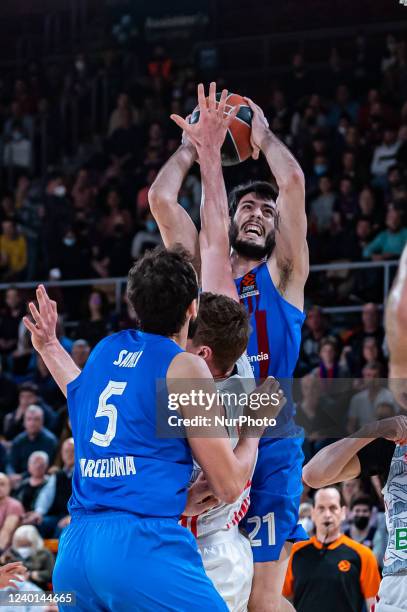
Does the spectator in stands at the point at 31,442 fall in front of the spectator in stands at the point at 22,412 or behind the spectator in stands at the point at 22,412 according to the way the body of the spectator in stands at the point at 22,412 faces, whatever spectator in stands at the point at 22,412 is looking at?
in front

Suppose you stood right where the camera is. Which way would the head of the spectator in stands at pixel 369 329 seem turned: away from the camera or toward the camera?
toward the camera

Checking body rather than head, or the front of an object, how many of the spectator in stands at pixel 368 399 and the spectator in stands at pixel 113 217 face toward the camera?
2

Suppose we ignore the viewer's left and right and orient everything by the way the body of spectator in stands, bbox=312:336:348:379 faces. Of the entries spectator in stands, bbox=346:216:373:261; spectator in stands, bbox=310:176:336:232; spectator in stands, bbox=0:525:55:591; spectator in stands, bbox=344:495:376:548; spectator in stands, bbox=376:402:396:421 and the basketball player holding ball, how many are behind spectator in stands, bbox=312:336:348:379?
2

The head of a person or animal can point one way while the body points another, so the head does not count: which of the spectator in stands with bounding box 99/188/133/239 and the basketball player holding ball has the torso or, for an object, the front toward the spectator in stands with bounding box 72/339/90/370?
the spectator in stands with bounding box 99/188/133/239

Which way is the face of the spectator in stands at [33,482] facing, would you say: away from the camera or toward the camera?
toward the camera

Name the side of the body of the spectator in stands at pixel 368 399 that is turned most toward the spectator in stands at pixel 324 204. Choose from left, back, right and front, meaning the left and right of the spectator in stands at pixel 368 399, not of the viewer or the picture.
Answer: back

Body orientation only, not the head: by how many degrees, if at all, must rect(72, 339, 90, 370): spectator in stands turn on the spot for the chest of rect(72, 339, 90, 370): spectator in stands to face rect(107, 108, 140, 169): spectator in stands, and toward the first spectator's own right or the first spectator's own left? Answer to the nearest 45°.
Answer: approximately 180°

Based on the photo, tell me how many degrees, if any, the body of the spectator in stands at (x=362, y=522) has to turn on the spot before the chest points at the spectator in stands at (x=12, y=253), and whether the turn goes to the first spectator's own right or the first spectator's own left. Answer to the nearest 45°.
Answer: approximately 135° to the first spectator's own right

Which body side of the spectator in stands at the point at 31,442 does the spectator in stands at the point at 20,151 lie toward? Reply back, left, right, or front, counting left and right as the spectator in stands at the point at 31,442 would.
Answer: back

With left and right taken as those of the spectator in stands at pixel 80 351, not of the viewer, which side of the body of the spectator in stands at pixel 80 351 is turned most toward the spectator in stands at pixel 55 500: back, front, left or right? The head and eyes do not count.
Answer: front

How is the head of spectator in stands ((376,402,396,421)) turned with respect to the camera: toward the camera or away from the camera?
toward the camera

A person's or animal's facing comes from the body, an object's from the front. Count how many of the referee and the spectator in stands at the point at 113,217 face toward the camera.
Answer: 2

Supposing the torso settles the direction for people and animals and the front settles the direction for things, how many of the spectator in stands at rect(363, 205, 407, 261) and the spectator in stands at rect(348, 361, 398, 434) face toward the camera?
2

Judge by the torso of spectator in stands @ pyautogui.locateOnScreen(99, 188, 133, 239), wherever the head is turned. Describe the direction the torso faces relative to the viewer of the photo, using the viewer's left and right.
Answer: facing the viewer

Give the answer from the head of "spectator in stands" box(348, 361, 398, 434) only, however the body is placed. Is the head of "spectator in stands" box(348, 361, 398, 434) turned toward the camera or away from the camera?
toward the camera

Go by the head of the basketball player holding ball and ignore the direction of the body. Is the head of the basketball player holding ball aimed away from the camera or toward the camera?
toward the camera

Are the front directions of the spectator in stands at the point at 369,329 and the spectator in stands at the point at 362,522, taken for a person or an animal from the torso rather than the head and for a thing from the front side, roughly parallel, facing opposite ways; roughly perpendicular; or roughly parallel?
roughly parallel

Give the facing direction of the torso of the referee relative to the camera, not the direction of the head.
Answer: toward the camera

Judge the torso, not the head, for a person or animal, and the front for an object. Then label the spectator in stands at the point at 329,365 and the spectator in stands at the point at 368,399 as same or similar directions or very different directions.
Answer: same or similar directions
